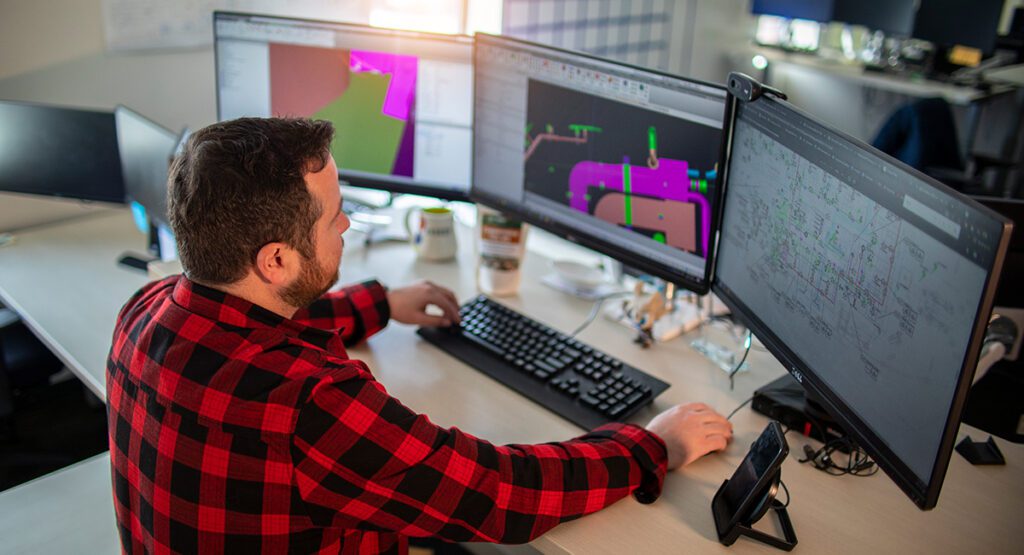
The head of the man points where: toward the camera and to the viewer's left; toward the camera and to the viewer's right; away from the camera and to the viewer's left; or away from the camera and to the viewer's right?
away from the camera and to the viewer's right

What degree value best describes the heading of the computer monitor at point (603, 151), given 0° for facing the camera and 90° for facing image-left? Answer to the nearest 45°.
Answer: approximately 45°

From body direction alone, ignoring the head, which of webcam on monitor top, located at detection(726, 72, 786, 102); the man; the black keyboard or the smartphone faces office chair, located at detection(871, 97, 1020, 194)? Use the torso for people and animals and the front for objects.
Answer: the man

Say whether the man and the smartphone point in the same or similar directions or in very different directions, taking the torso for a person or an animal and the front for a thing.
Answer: very different directions

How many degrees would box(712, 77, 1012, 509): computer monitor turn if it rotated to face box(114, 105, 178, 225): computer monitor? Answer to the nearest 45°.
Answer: approximately 45° to its right

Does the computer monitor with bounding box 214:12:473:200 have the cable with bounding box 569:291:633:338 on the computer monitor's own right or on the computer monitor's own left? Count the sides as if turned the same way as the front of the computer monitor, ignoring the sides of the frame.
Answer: on the computer monitor's own left

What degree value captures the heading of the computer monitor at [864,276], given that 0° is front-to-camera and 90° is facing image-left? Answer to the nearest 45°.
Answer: approximately 45°
